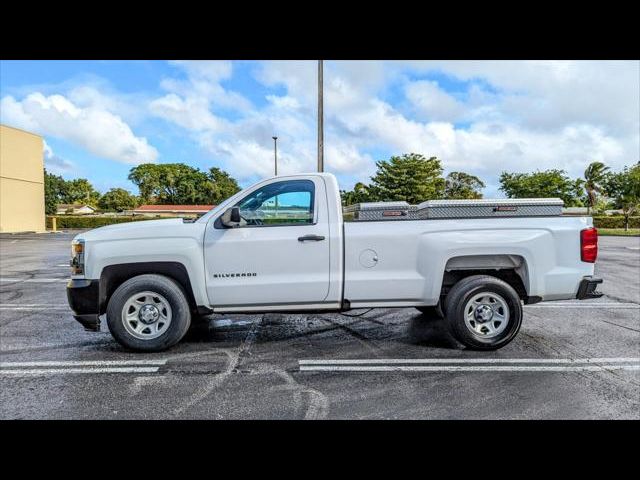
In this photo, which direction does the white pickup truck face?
to the viewer's left

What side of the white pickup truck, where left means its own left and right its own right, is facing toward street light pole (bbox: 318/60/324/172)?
right

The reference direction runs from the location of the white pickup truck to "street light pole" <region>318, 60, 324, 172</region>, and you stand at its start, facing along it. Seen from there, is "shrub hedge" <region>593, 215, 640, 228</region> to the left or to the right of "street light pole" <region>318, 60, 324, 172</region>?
right

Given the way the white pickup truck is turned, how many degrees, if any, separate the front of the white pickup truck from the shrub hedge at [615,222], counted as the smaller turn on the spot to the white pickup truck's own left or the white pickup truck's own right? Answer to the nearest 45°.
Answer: approximately 135° to the white pickup truck's own right

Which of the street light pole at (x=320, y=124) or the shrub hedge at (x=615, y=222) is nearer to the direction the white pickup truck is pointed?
the street light pole

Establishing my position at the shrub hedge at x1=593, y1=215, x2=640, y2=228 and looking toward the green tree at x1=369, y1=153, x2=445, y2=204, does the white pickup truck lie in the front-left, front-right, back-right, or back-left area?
front-left

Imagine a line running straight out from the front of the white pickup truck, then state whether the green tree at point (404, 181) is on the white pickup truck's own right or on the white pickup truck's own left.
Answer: on the white pickup truck's own right

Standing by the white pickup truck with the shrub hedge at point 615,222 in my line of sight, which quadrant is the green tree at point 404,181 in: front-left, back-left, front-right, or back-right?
front-left
